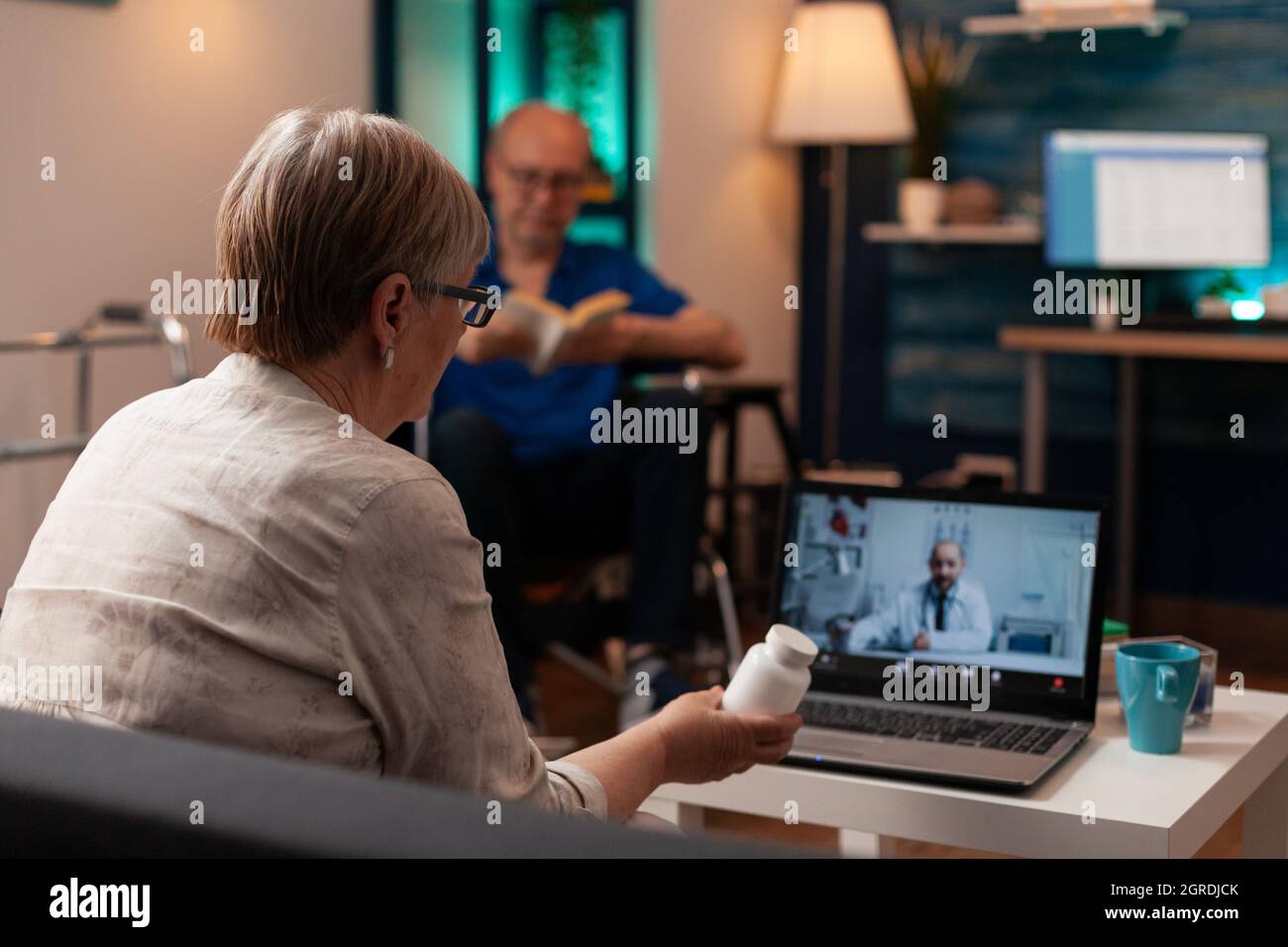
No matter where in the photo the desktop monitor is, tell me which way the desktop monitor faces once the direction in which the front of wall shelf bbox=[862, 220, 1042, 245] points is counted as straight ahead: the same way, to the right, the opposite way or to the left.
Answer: the same way

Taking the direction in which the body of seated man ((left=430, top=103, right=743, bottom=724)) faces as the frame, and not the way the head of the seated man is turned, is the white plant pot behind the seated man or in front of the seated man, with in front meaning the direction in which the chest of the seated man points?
behind

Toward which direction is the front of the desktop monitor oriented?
toward the camera

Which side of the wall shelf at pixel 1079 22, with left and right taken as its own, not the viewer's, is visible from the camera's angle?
front

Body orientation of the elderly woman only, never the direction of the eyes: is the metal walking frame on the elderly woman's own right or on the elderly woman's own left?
on the elderly woman's own left

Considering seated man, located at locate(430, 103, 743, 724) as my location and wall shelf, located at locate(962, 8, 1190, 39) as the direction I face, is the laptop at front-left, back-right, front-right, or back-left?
back-right

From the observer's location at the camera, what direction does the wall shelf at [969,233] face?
facing the viewer

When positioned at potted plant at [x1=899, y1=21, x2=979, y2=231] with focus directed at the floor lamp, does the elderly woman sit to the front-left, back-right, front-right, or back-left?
front-left

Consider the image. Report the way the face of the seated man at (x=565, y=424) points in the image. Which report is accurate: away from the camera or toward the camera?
toward the camera

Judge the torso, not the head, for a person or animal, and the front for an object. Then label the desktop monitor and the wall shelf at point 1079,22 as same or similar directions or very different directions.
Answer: same or similar directions

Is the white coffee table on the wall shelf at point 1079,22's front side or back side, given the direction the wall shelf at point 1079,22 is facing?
on the front side

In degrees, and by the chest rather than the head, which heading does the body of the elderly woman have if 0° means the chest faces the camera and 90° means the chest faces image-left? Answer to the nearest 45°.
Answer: approximately 225°

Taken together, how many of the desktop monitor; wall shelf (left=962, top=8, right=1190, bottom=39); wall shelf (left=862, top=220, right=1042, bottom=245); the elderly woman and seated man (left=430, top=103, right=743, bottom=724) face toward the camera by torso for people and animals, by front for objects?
4

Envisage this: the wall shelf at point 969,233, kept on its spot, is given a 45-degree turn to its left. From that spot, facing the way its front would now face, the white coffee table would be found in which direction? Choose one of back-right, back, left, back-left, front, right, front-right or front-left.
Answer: front-right

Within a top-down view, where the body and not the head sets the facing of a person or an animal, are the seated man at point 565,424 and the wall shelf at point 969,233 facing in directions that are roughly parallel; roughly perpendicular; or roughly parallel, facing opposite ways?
roughly parallel

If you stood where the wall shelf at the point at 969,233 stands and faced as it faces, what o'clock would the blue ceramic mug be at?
The blue ceramic mug is roughly at 12 o'clock from the wall shelf.
